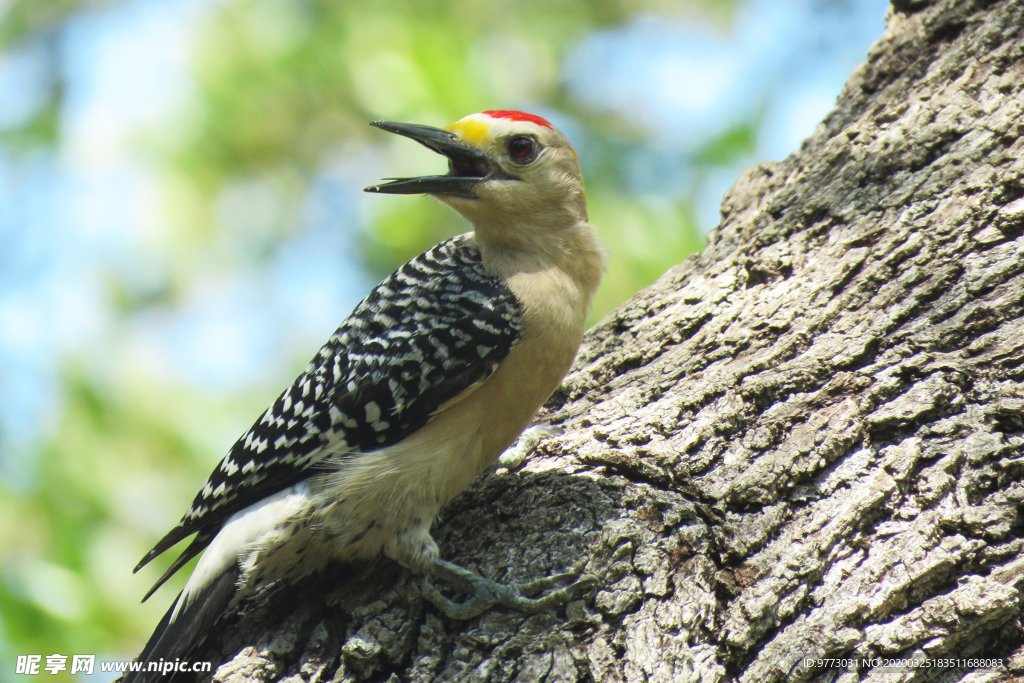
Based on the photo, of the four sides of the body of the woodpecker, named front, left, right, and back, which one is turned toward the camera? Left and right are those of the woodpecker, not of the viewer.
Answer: right
